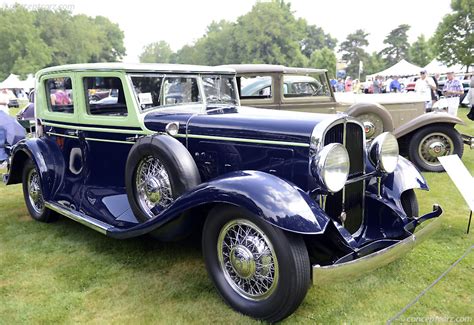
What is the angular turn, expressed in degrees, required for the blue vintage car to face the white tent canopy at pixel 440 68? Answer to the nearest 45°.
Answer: approximately 90° to its left

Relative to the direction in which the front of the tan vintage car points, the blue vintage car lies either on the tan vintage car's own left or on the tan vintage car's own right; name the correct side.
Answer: on the tan vintage car's own right

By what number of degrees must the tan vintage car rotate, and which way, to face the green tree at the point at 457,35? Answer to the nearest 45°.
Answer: approximately 90° to its left

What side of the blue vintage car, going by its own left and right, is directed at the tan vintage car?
left

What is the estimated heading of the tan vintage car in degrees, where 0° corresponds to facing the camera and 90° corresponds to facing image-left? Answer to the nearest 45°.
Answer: approximately 270°

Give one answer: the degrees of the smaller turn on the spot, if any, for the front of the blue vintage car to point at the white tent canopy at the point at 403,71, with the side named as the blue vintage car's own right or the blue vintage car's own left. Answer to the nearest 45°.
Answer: approximately 90° to the blue vintage car's own left

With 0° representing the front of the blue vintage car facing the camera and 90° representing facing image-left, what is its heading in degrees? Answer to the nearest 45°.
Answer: approximately 315°
